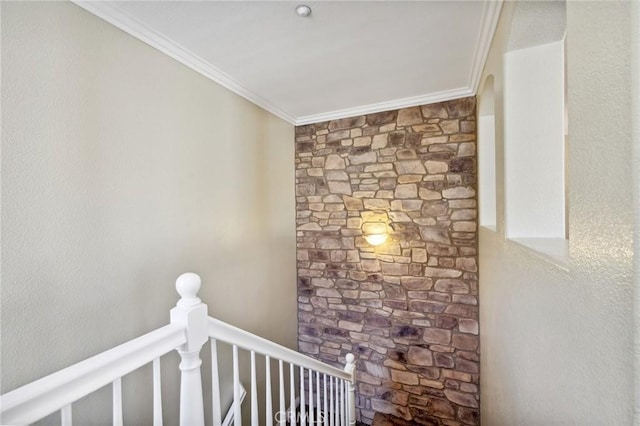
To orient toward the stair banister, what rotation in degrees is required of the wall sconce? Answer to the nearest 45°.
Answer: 0° — it already faces it

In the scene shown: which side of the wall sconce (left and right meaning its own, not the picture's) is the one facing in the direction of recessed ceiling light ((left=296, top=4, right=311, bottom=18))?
front

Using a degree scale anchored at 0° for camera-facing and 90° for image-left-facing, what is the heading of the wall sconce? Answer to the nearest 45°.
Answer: approximately 0°
